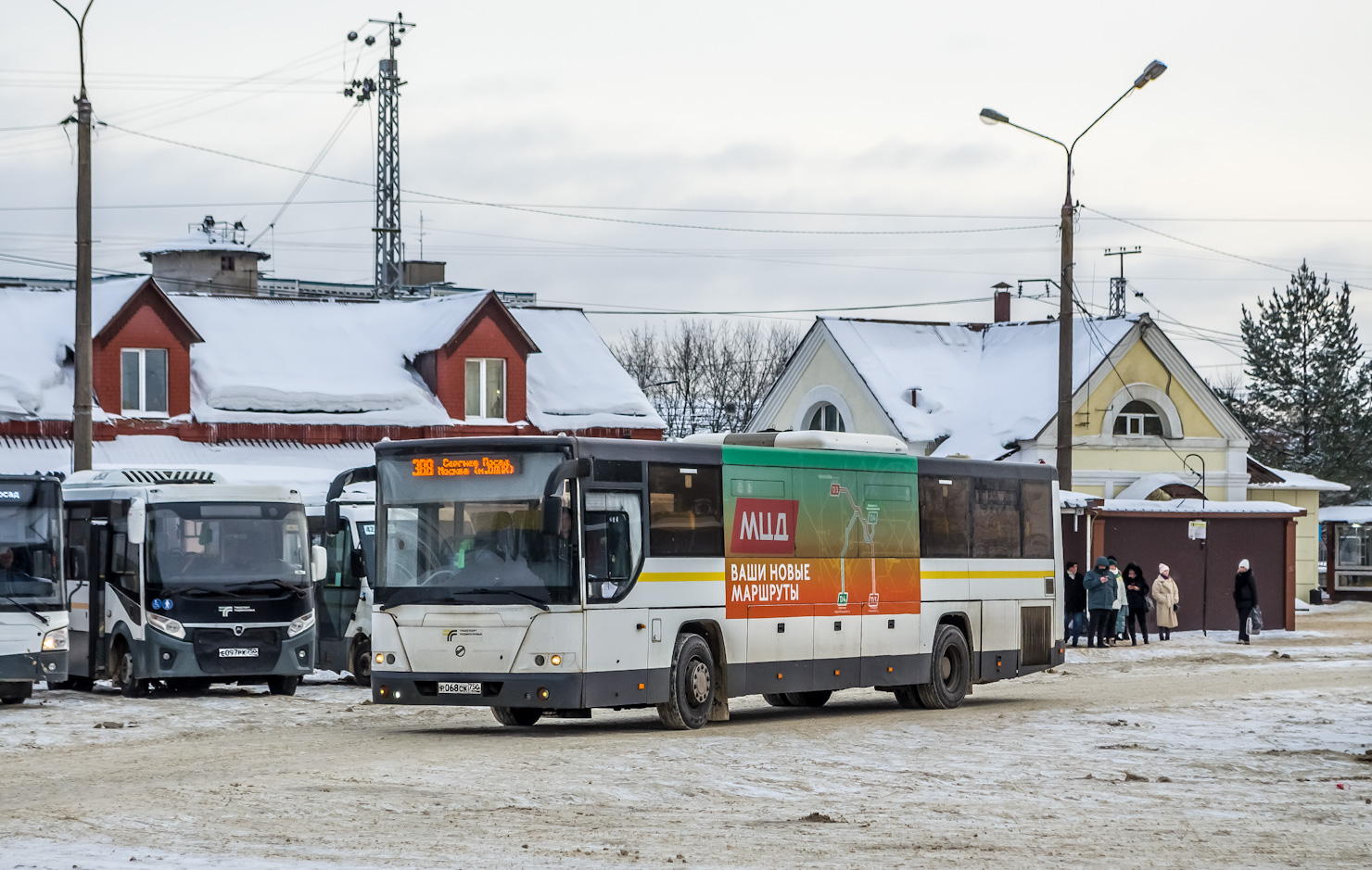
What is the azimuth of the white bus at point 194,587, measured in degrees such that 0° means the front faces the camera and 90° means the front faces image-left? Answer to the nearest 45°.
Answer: approximately 315°

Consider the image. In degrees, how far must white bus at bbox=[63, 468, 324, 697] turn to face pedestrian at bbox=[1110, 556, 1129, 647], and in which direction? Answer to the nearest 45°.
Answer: approximately 90° to its left

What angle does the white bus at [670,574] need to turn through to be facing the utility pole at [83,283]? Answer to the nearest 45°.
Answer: approximately 90° to its right

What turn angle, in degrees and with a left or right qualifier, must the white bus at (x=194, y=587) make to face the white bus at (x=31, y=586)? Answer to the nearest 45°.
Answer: approximately 90° to its right

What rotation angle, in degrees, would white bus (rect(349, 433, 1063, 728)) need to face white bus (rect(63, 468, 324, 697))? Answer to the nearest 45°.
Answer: approximately 90° to its right

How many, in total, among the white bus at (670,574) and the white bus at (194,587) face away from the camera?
0

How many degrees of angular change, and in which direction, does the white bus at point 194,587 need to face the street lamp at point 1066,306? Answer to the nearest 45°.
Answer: approximately 90° to its left

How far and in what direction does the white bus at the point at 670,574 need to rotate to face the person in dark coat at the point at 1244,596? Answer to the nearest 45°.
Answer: approximately 180°

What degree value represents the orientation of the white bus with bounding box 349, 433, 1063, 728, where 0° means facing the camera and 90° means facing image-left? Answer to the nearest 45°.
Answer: approximately 45°
